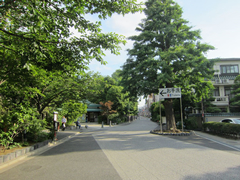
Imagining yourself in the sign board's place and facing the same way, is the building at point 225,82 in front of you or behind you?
behind

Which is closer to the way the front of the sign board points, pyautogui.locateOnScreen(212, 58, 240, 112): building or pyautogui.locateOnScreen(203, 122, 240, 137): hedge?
the hedge

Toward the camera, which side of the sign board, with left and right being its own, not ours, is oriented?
front

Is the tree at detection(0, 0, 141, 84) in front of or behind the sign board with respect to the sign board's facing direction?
in front

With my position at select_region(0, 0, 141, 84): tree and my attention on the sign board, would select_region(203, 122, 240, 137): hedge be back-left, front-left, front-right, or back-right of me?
front-right

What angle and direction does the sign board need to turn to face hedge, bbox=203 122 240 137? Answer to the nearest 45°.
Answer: approximately 90° to its left
